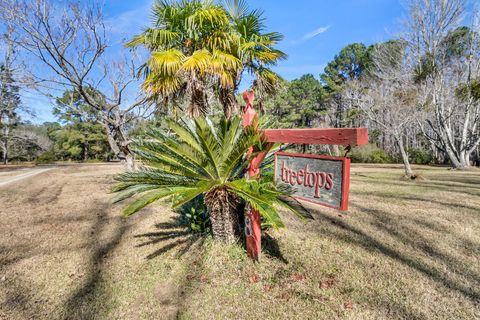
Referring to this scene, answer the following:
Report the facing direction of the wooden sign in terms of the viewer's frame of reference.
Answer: facing the viewer and to the left of the viewer

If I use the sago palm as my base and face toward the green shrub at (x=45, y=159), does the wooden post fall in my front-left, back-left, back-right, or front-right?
back-right

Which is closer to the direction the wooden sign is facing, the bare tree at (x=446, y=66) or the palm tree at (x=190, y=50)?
the palm tree

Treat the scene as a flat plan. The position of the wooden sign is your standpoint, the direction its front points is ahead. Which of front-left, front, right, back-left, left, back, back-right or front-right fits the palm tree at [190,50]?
right

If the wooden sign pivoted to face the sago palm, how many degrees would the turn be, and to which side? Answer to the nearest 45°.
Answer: approximately 90° to its right

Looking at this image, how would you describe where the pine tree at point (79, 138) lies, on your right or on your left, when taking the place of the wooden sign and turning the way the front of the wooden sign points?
on your right

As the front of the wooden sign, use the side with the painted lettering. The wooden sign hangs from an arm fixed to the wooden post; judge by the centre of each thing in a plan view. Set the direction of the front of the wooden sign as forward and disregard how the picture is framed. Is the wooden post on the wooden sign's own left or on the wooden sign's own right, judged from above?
on the wooden sign's own right

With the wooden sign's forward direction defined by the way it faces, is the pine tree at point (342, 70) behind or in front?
behind

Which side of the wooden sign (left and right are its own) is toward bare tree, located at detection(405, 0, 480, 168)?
back

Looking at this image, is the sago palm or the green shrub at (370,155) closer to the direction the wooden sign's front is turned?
the sago palm
